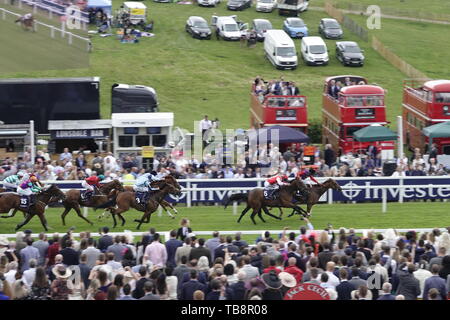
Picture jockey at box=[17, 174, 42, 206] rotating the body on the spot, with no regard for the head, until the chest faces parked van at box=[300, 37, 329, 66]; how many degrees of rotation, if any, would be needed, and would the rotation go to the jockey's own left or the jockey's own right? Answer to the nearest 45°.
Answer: approximately 45° to the jockey's own left

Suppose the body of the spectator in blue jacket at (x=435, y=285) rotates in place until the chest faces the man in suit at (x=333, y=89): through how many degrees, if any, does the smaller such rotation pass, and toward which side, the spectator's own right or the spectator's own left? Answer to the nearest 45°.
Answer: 0° — they already face them

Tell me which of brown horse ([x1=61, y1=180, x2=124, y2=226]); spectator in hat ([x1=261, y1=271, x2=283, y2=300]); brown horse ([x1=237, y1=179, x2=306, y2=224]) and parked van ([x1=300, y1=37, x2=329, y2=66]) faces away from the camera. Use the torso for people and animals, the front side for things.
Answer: the spectator in hat

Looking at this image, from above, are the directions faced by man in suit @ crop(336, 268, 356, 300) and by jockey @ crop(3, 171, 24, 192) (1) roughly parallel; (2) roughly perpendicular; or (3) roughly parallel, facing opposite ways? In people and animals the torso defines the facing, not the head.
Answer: roughly perpendicular

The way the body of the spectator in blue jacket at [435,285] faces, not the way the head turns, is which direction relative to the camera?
away from the camera

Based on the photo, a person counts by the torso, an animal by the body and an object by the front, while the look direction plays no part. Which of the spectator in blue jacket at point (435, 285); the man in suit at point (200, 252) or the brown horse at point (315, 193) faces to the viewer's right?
the brown horse

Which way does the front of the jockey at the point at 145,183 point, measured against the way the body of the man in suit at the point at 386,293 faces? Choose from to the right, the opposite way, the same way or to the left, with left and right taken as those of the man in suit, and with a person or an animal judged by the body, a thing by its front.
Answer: to the right

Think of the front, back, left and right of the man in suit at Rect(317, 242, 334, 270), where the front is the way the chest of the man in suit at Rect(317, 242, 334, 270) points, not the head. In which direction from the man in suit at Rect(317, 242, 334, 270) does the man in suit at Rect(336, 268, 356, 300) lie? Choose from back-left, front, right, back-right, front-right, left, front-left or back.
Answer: back

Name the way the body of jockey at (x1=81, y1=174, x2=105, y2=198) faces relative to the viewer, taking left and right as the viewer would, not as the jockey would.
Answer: facing to the right of the viewer

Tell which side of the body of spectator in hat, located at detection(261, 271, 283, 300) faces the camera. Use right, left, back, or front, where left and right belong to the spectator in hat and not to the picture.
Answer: back

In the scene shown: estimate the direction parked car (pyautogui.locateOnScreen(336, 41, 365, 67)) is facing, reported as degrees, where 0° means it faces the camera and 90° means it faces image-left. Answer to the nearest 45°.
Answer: approximately 315°

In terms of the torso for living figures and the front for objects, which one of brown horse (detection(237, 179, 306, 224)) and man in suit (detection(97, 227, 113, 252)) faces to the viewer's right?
the brown horse

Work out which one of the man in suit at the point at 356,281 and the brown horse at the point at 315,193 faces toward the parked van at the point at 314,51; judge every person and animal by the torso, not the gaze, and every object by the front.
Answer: the man in suit
